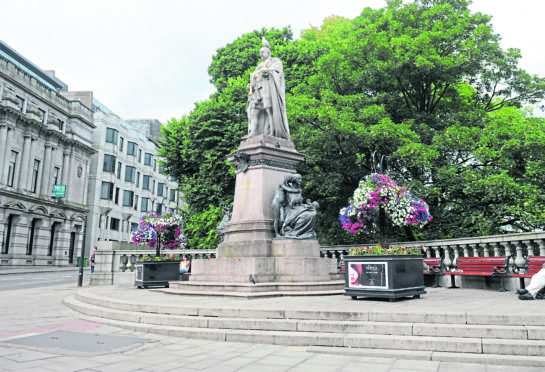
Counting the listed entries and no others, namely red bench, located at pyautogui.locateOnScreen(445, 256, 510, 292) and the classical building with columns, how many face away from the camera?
0

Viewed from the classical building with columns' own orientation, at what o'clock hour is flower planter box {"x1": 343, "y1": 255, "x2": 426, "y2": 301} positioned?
The flower planter box is roughly at 1 o'clock from the classical building with columns.

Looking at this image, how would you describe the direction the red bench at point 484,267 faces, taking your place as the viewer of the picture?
facing the viewer and to the left of the viewer

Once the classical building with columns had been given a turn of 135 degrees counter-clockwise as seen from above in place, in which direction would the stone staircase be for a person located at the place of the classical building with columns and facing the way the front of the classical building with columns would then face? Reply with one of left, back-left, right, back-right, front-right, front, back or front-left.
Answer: back

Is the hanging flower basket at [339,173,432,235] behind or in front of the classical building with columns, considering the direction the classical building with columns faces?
in front

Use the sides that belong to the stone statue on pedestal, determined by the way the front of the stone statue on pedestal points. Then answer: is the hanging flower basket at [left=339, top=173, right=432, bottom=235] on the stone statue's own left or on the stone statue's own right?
on the stone statue's own left

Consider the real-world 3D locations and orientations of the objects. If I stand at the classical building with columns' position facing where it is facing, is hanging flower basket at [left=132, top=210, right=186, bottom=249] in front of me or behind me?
in front

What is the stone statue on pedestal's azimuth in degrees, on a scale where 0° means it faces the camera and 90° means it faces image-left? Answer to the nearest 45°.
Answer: approximately 45°

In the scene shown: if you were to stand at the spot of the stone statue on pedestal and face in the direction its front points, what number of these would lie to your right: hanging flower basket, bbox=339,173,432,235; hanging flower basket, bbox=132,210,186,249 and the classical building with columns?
2

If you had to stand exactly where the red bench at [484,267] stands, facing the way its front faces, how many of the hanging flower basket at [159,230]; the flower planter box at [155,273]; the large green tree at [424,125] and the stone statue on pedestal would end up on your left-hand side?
0

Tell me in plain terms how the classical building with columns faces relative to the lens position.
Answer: facing the viewer and to the right of the viewer

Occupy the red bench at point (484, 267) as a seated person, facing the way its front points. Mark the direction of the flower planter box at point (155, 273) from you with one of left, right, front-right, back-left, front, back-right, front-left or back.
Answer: front-right

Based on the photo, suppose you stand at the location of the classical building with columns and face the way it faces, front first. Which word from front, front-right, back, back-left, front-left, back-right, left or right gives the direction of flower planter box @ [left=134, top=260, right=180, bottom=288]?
front-right

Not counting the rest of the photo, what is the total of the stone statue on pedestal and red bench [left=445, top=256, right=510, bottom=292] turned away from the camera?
0

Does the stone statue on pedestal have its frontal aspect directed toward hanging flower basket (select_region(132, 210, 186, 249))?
no

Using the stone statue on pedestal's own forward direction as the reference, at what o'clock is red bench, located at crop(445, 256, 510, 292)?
The red bench is roughly at 8 o'clock from the stone statue on pedestal.
